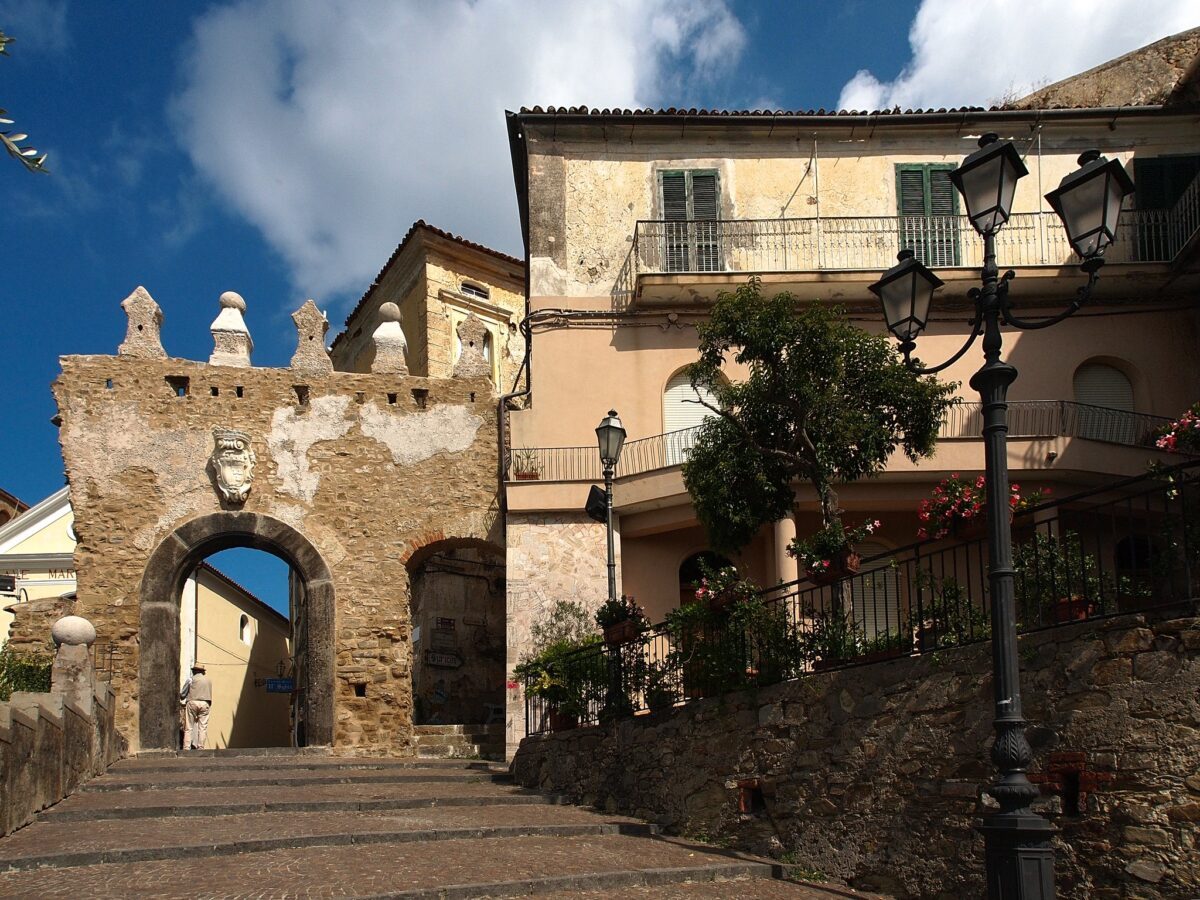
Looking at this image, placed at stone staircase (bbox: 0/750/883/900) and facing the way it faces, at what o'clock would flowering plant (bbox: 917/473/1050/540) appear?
The flowering plant is roughly at 9 o'clock from the stone staircase.

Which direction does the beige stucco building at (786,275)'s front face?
toward the camera

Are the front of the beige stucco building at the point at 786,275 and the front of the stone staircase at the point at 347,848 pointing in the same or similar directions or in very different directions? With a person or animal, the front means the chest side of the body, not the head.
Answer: same or similar directions

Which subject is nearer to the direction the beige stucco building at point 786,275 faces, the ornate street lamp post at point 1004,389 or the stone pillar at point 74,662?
the ornate street lamp post

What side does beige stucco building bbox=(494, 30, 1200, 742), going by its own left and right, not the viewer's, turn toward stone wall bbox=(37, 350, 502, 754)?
right

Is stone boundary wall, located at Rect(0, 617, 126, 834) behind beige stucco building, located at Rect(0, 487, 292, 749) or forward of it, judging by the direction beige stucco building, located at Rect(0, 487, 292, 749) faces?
forward

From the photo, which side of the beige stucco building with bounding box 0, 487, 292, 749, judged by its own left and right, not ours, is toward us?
front

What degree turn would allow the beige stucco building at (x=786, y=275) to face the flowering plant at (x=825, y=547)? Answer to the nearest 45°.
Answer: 0° — it already faces it

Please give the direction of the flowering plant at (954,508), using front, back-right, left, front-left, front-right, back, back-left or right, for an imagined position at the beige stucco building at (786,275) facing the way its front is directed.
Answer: front

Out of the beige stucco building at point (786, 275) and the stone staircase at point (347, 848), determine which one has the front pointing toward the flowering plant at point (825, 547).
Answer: the beige stucco building

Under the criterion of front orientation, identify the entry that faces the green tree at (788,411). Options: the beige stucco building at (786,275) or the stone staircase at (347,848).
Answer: the beige stucco building

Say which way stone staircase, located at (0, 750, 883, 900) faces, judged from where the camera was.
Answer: facing the viewer

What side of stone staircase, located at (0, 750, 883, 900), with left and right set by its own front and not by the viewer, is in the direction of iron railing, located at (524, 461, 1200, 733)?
left

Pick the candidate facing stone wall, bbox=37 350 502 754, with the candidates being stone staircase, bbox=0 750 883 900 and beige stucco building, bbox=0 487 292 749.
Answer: the beige stucco building

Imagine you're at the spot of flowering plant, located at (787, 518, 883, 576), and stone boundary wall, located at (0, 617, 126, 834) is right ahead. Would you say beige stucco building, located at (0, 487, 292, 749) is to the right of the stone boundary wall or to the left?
right
